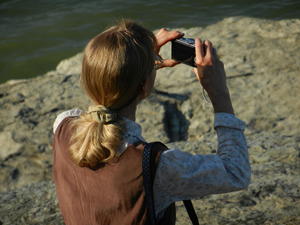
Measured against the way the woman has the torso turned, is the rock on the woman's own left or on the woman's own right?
on the woman's own left

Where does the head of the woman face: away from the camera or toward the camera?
away from the camera

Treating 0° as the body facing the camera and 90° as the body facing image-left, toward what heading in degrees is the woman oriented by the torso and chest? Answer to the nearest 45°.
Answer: approximately 225°
